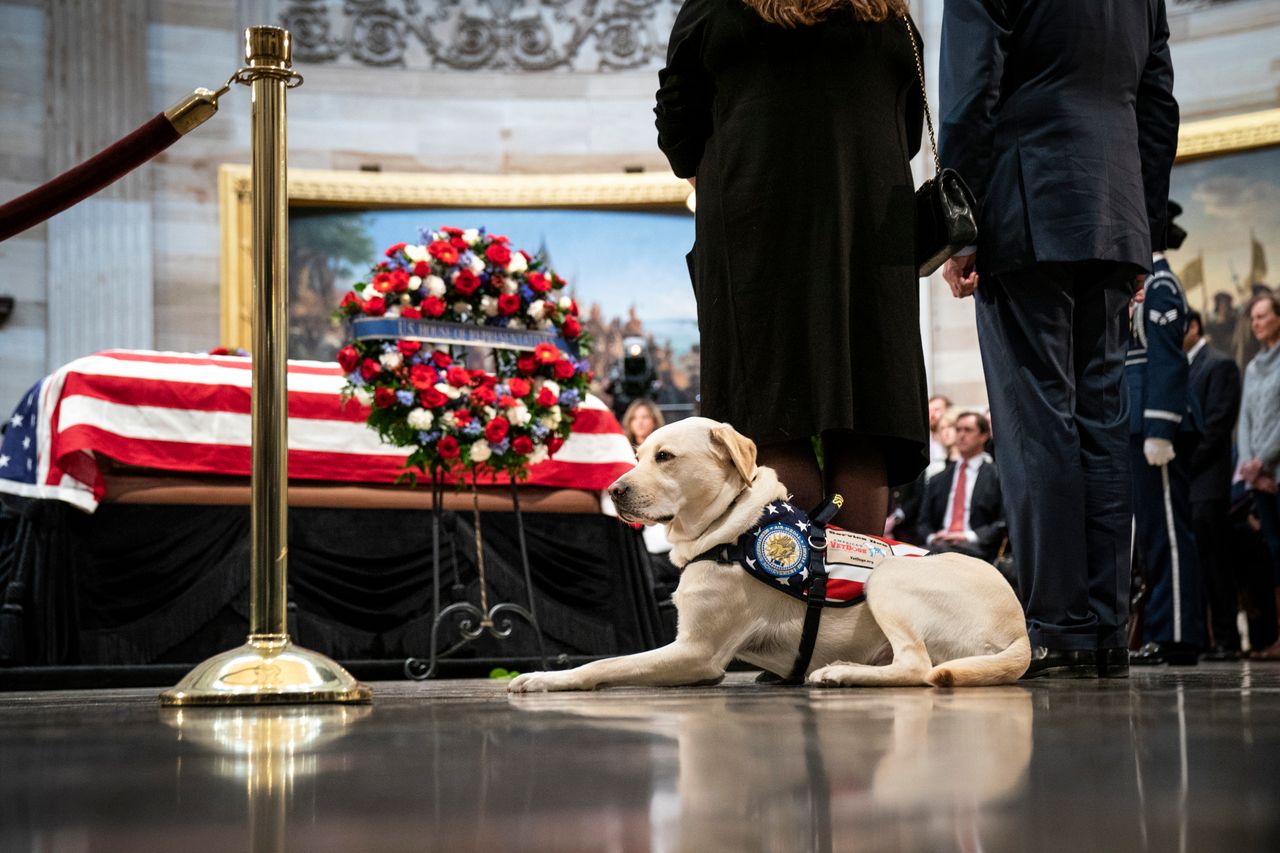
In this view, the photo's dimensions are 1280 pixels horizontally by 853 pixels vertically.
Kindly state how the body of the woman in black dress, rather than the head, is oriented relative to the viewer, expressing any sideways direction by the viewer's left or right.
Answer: facing away from the viewer

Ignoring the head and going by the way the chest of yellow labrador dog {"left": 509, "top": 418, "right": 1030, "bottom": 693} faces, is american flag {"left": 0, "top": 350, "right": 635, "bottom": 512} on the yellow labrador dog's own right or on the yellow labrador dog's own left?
on the yellow labrador dog's own right

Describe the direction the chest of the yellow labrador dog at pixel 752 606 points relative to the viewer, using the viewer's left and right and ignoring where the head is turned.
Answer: facing to the left of the viewer

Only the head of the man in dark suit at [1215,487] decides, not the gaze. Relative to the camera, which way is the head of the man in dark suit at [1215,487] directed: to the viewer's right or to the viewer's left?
to the viewer's left

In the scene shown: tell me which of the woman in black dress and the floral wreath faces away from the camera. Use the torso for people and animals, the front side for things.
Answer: the woman in black dress

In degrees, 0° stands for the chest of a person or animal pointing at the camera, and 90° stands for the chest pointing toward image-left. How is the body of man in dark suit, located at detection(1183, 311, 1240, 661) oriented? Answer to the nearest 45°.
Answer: approximately 90°

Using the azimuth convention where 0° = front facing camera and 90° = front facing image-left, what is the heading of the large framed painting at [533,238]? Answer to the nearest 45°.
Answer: approximately 0°

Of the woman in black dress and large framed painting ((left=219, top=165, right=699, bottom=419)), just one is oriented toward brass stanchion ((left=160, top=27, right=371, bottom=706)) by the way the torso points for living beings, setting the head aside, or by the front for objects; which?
the large framed painting
